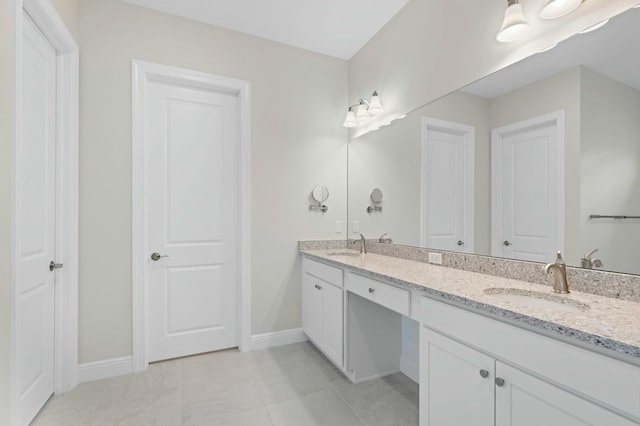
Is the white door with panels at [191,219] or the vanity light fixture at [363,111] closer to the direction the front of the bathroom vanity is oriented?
the white door with panels

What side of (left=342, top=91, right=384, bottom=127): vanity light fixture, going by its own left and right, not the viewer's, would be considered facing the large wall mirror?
left

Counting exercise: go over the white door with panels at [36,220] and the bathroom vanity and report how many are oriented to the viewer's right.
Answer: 1

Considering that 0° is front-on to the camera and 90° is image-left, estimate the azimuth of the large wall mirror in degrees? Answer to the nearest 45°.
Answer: approximately 45°

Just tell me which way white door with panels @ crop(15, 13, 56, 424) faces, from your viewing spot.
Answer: facing to the right of the viewer
